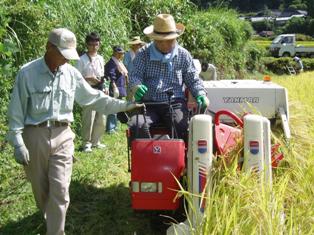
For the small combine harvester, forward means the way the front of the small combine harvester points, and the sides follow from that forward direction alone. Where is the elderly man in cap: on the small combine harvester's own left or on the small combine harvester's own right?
on the small combine harvester's own right

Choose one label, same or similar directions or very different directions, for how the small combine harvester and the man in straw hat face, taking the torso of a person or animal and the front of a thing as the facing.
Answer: same or similar directions

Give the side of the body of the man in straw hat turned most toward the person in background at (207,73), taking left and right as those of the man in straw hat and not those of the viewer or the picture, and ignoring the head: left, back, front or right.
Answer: back

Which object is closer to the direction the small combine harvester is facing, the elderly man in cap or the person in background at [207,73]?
the elderly man in cap

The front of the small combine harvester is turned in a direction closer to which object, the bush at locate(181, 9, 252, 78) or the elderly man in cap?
the elderly man in cap

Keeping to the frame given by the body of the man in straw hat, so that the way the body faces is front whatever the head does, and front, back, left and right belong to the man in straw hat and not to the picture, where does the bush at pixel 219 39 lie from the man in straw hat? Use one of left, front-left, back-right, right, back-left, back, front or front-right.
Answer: back

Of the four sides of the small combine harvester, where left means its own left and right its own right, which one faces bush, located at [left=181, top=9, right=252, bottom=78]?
back

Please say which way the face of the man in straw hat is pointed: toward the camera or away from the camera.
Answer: toward the camera

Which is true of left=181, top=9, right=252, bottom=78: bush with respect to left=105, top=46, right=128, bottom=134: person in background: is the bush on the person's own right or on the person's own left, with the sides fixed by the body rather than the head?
on the person's own left

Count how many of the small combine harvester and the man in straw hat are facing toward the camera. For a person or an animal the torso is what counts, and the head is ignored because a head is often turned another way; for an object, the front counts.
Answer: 2

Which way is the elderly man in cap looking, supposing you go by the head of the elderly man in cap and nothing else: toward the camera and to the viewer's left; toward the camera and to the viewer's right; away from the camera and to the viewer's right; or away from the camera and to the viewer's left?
toward the camera and to the viewer's right

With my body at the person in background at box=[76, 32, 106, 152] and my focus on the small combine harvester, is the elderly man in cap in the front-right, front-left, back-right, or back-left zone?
front-right

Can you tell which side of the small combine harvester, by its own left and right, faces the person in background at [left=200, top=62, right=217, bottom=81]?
back

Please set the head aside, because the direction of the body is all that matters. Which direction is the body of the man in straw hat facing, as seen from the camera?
toward the camera

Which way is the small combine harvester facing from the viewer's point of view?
toward the camera

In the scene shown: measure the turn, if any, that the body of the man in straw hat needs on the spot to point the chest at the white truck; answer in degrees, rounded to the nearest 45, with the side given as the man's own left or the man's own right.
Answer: approximately 180°
